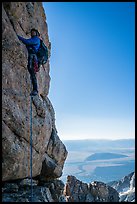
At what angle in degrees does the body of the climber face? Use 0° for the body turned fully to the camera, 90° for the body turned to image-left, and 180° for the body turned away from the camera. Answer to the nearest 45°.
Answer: approximately 90°
